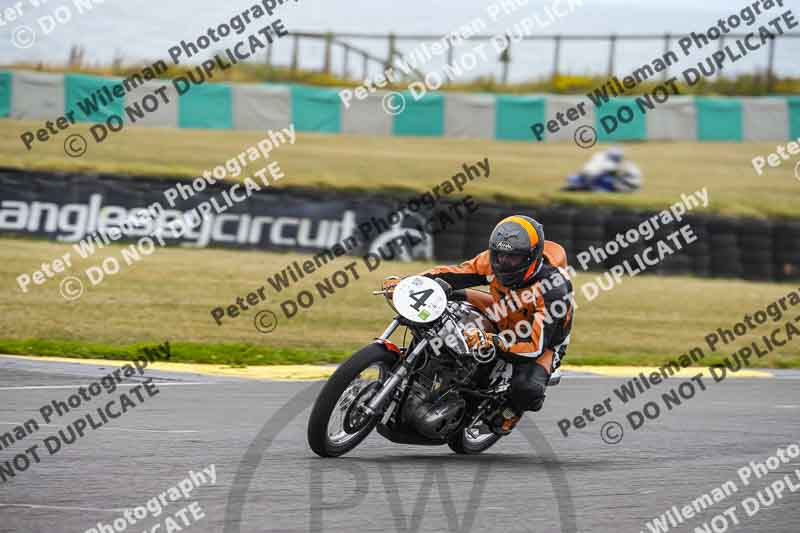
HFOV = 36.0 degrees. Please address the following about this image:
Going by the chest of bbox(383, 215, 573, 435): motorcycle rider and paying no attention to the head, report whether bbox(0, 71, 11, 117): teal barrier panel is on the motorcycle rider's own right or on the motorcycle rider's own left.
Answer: on the motorcycle rider's own right

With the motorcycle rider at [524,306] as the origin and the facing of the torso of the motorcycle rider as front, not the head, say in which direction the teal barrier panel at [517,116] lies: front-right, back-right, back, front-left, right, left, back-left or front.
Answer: back-right

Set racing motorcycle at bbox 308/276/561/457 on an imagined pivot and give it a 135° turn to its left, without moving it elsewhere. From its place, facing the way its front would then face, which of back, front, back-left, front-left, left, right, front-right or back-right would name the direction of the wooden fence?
left

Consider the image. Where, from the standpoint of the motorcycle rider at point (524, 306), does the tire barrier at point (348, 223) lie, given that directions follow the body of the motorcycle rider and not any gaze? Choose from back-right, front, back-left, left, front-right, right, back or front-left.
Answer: back-right

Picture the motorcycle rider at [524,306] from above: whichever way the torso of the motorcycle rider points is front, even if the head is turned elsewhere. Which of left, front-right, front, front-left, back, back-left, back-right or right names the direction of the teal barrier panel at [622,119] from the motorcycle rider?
back-right

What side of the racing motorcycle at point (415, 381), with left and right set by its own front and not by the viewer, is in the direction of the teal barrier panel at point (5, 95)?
right

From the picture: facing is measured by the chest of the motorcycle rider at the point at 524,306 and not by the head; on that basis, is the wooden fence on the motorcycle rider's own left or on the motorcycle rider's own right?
on the motorcycle rider's own right

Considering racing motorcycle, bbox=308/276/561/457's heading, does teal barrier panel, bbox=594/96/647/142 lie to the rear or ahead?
to the rear

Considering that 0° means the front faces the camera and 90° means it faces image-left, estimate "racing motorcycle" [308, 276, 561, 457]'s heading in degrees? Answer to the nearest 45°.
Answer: approximately 45°

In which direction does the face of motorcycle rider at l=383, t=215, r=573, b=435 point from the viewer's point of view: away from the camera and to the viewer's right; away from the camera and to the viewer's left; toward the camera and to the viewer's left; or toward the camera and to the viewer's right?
toward the camera and to the viewer's left

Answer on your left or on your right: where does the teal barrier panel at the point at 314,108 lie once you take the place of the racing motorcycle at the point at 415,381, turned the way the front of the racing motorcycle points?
on your right
